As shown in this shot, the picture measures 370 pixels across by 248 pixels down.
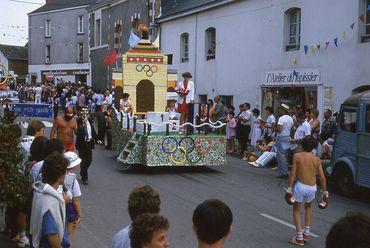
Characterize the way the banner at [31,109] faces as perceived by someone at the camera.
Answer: facing the viewer

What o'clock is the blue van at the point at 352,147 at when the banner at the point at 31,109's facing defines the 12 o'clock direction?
The blue van is roughly at 11 o'clock from the banner.

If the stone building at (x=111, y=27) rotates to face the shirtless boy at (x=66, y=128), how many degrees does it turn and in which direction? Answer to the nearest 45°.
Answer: approximately 45° to its left

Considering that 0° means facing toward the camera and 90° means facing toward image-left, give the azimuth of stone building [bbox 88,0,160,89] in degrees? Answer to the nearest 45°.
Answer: approximately 45°

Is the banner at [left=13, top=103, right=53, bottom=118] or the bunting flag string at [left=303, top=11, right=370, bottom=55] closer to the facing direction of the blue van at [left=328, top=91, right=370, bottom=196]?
the banner
